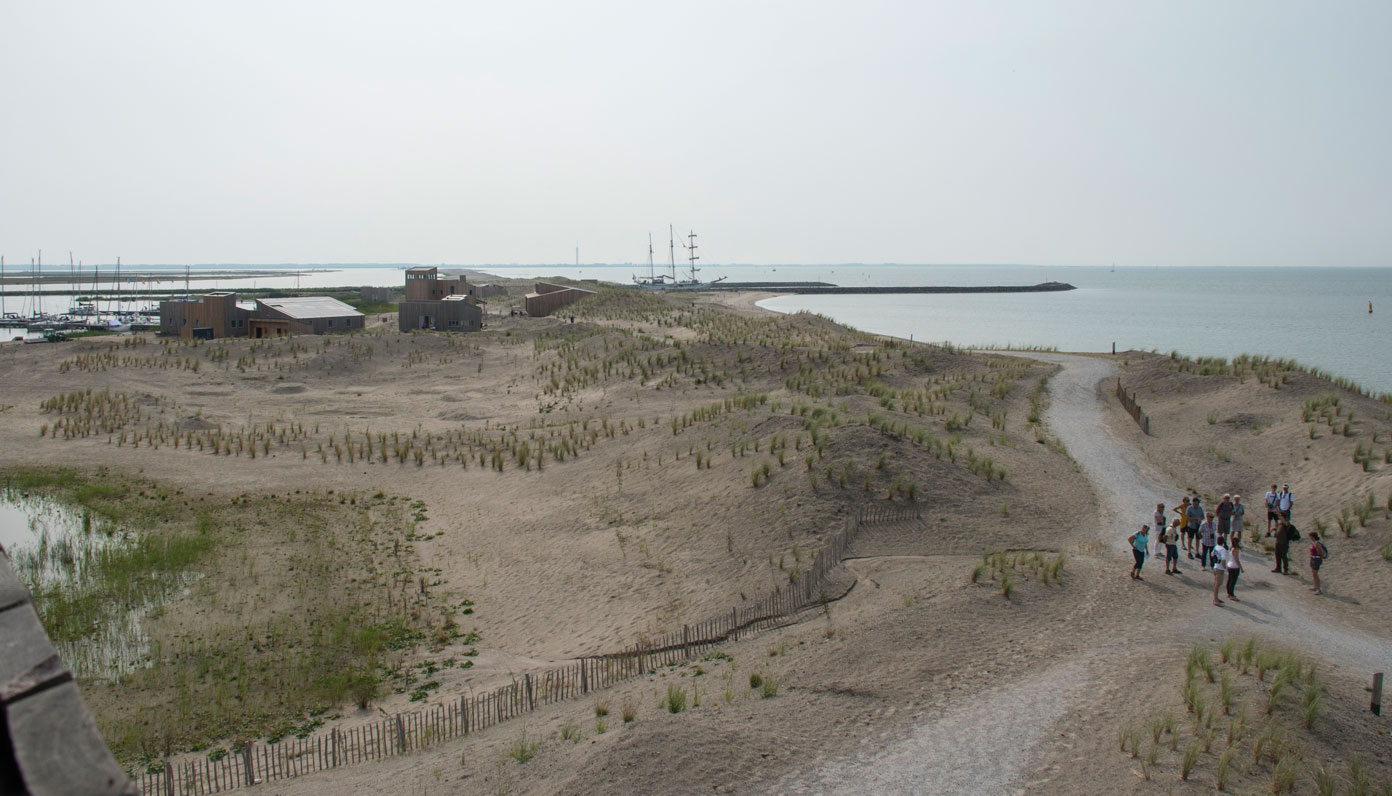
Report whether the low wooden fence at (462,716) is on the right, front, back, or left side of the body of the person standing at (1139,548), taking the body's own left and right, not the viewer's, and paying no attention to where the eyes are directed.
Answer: right

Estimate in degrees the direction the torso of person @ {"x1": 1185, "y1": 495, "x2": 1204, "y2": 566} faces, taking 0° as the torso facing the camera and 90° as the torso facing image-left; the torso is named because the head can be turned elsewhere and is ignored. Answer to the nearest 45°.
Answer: approximately 0°

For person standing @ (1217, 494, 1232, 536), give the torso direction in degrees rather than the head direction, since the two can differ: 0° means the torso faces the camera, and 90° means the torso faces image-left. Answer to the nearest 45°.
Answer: approximately 0°

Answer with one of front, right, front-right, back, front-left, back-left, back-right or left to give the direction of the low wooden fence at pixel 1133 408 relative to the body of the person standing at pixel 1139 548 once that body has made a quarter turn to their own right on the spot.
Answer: back-right

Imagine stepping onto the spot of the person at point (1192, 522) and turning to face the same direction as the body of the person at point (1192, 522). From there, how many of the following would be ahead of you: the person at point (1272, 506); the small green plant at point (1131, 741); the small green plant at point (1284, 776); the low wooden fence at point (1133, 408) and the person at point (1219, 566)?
3

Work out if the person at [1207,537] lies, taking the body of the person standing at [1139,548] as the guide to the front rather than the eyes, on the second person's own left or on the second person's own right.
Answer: on the second person's own left

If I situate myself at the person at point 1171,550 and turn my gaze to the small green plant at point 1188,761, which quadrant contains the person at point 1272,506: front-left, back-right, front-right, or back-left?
back-left

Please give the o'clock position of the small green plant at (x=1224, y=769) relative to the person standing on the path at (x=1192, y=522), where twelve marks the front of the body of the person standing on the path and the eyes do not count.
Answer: The small green plant is roughly at 12 o'clock from the person standing on the path.
